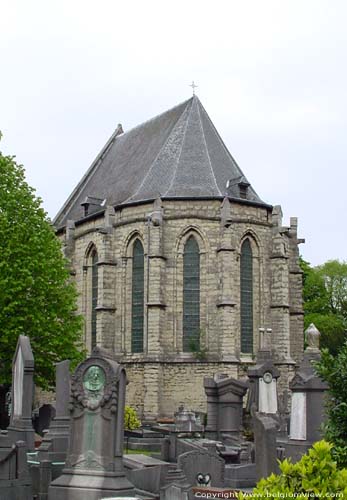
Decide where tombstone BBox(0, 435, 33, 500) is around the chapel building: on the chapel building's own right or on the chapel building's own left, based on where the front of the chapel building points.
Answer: on the chapel building's own left

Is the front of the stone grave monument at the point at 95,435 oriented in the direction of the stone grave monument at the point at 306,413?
no

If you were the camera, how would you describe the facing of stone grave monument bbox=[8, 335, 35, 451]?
facing the viewer and to the left of the viewer

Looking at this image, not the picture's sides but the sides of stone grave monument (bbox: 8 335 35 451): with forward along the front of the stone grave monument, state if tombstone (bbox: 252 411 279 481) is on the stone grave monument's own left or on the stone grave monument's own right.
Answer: on the stone grave monument's own left

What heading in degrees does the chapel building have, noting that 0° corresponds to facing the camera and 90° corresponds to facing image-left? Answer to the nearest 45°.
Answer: approximately 135°

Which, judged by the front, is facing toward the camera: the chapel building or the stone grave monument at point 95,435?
the stone grave monument

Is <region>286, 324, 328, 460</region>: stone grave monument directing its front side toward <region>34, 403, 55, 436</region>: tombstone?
no

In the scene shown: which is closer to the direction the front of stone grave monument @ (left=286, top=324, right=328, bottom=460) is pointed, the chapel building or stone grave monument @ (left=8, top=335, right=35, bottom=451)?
the stone grave monument

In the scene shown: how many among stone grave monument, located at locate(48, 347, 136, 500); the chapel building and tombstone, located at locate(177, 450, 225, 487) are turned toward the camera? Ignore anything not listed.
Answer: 2

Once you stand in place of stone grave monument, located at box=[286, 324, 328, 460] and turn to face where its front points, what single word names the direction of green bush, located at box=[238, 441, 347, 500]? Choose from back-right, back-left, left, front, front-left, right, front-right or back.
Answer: front-left

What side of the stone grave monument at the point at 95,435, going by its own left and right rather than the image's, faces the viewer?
front

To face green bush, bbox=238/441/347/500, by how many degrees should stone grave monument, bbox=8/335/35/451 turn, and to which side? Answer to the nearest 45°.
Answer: approximately 45° to its left

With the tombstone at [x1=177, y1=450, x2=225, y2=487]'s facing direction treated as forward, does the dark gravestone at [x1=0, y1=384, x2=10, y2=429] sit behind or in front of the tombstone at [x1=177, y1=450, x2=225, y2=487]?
behind

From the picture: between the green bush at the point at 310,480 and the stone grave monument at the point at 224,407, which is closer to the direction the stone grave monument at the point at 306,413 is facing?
the green bush

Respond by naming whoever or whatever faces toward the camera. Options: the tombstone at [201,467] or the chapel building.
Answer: the tombstone
